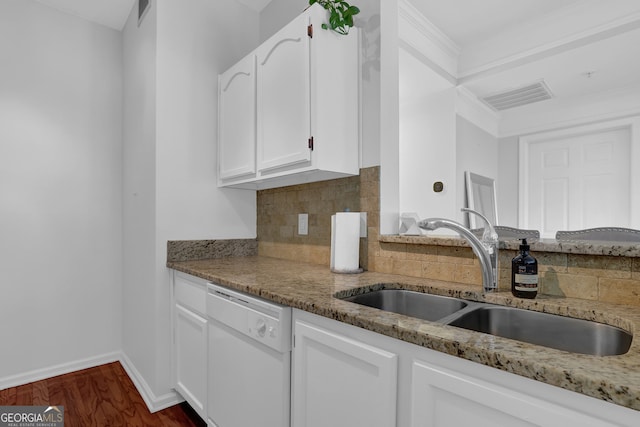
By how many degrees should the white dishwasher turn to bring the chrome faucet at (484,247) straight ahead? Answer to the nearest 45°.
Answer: approximately 135° to its left

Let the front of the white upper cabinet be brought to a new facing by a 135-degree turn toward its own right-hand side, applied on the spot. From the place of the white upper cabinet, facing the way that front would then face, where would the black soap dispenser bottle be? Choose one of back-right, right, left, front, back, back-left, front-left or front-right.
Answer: back-right

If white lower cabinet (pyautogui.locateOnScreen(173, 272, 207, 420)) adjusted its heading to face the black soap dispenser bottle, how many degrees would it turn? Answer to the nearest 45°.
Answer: approximately 90° to its left

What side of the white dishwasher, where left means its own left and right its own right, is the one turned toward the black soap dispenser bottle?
left

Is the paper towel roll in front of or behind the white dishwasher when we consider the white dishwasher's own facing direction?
behind

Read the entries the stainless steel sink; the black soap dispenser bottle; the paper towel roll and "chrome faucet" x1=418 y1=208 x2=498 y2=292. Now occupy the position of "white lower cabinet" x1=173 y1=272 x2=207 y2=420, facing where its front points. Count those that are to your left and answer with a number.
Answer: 4

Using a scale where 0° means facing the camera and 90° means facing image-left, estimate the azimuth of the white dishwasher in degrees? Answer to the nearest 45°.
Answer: approximately 45°

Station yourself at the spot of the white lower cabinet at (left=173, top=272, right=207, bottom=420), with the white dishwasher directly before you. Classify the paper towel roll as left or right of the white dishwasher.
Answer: left

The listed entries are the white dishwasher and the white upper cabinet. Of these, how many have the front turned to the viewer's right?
0

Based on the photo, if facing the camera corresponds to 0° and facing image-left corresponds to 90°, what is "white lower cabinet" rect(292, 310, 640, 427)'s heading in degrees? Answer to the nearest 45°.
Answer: approximately 45°
